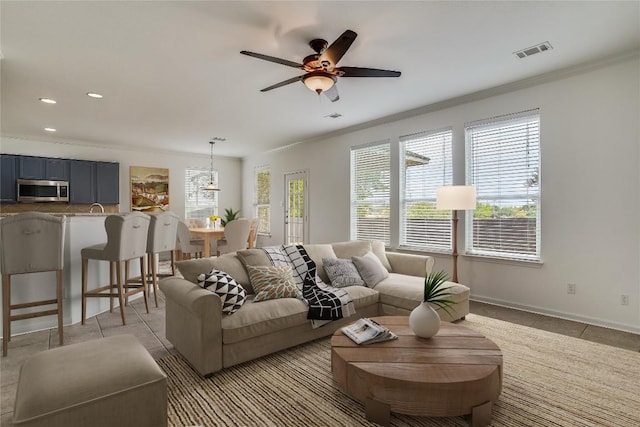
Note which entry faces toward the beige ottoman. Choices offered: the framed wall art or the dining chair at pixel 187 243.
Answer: the framed wall art

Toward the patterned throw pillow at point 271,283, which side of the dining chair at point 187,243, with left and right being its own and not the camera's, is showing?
right

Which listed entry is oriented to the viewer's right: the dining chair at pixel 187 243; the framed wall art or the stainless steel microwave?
the dining chair

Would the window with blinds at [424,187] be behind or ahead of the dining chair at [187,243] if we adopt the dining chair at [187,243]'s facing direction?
ahead

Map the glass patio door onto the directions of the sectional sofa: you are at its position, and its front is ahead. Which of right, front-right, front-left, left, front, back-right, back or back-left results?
back-left

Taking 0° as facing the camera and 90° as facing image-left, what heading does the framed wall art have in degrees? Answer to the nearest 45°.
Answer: approximately 0°

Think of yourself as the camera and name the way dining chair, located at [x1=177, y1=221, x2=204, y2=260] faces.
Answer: facing to the right of the viewer

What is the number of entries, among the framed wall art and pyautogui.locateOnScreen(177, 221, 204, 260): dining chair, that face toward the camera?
1

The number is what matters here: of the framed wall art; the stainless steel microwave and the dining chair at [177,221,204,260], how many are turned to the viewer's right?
1

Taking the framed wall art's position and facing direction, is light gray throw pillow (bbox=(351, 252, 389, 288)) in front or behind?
in front

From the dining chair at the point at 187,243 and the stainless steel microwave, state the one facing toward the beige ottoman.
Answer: the stainless steel microwave

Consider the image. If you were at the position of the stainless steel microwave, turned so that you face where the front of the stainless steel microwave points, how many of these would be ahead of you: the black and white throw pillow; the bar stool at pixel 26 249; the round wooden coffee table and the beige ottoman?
4

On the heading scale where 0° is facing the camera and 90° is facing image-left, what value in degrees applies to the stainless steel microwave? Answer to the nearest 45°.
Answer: approximately 0°

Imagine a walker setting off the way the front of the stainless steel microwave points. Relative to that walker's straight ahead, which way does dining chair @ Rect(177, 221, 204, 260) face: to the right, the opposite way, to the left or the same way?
to the left

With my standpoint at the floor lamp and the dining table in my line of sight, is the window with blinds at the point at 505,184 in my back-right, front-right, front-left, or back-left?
back-right
